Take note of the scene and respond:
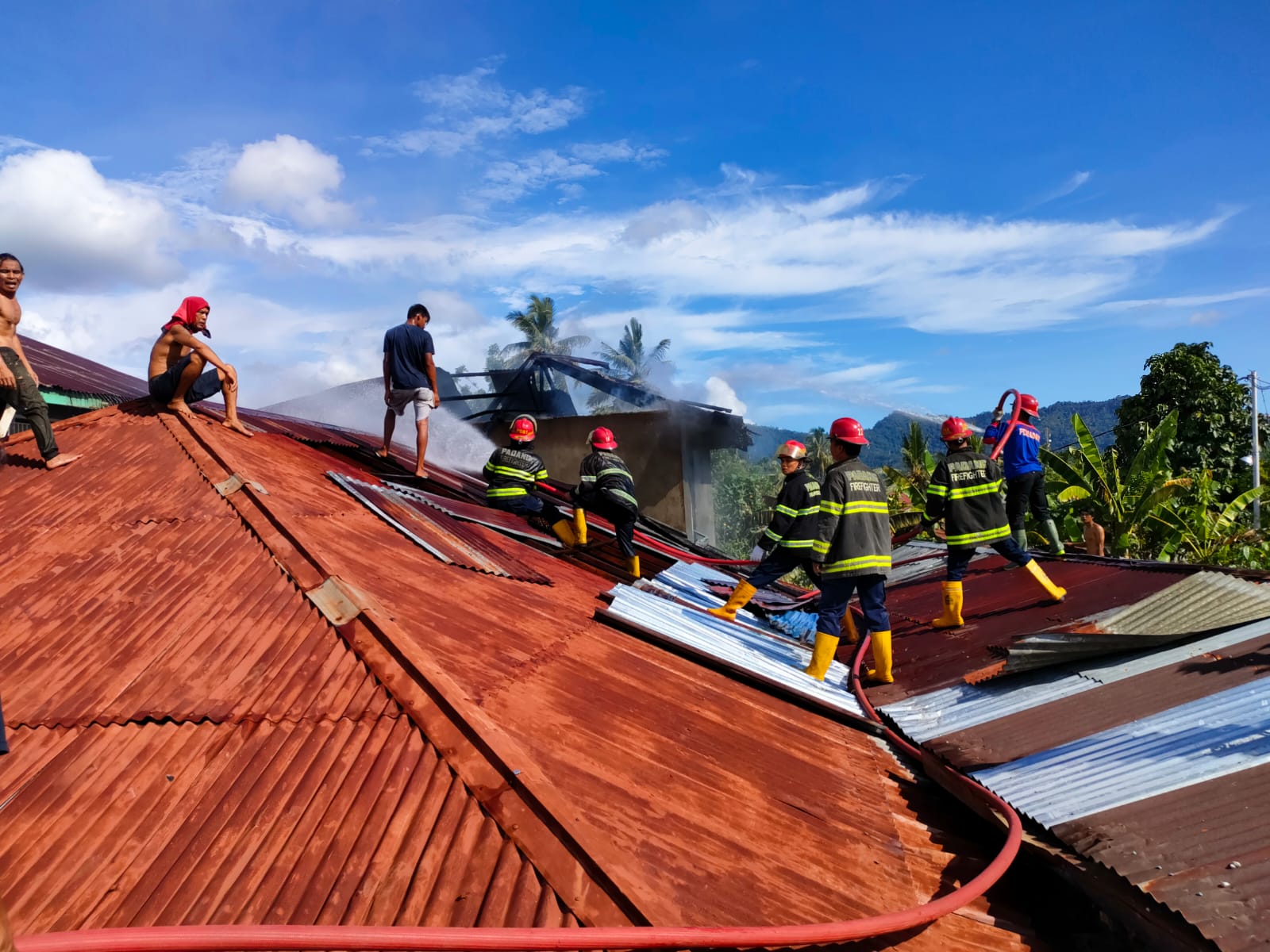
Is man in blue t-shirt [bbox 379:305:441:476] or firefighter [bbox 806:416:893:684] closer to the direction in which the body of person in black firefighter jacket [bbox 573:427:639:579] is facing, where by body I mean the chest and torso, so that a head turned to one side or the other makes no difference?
the man in blue t-shirt

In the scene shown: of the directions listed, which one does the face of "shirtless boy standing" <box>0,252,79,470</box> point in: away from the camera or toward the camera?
toward the camera

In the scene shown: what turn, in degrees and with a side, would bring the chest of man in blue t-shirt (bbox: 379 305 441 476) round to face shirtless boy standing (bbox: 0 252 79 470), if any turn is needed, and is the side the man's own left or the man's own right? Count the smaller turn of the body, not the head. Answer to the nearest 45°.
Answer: approximately 135° to the man's own left

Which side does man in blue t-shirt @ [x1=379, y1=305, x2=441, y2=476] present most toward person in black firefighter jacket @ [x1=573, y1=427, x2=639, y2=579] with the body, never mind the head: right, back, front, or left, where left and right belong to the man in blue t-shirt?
right

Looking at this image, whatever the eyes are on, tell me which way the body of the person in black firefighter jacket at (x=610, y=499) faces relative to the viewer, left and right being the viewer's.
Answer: facing away from the viewer and to the left of the viewer

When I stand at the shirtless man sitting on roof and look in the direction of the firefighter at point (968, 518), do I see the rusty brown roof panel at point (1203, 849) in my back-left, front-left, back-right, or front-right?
front-right

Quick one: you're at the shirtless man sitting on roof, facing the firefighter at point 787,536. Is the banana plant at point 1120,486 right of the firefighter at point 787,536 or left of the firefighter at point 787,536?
left

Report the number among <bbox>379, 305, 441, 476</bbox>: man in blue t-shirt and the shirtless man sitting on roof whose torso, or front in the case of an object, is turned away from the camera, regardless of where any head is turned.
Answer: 1

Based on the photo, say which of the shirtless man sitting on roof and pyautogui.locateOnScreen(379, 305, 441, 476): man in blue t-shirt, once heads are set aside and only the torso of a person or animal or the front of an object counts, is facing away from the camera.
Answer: the man in blue t-shirt

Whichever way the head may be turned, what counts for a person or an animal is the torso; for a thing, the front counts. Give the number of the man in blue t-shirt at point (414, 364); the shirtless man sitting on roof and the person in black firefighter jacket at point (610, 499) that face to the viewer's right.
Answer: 1

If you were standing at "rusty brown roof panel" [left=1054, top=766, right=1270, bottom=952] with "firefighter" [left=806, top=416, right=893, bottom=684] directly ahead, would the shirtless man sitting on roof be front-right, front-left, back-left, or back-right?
front-left

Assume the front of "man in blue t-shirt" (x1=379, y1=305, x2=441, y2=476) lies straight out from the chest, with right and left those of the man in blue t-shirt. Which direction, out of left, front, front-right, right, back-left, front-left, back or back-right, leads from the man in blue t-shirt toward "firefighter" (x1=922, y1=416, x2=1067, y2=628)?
back-right

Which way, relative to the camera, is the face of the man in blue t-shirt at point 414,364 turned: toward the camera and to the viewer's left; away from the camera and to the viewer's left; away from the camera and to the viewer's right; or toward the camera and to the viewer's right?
away from the camera and to the viewer's right

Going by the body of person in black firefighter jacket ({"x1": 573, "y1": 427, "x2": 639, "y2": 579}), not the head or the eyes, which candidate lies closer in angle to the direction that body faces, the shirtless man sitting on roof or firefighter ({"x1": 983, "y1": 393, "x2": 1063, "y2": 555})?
the shirtless man sitting on roof

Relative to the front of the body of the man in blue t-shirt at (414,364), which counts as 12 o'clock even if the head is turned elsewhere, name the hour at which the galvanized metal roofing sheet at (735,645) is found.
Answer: The galvanized metal roofing sheet is roughly at 5 o'clock from the man in blue t-shirt.

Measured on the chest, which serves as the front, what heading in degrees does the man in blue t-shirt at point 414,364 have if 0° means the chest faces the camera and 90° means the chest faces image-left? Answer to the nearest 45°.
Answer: approximately 180°

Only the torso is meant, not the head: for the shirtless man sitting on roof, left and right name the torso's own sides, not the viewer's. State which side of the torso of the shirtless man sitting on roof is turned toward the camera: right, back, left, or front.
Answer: right
